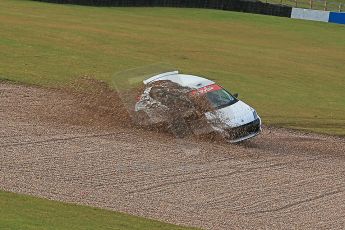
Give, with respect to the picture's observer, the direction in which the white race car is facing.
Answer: facing the viewer and to the right of the viewer
